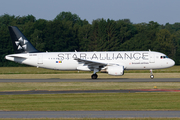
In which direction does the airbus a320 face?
to the viewer's right
